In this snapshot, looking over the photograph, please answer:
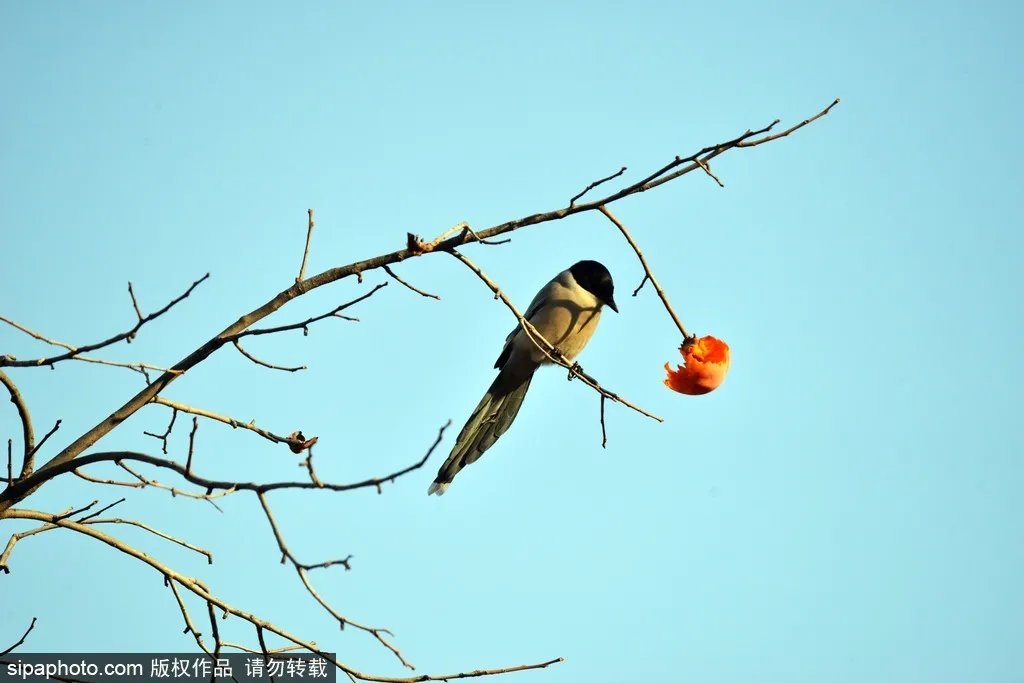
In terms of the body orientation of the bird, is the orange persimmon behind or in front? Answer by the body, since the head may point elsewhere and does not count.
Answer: in front
